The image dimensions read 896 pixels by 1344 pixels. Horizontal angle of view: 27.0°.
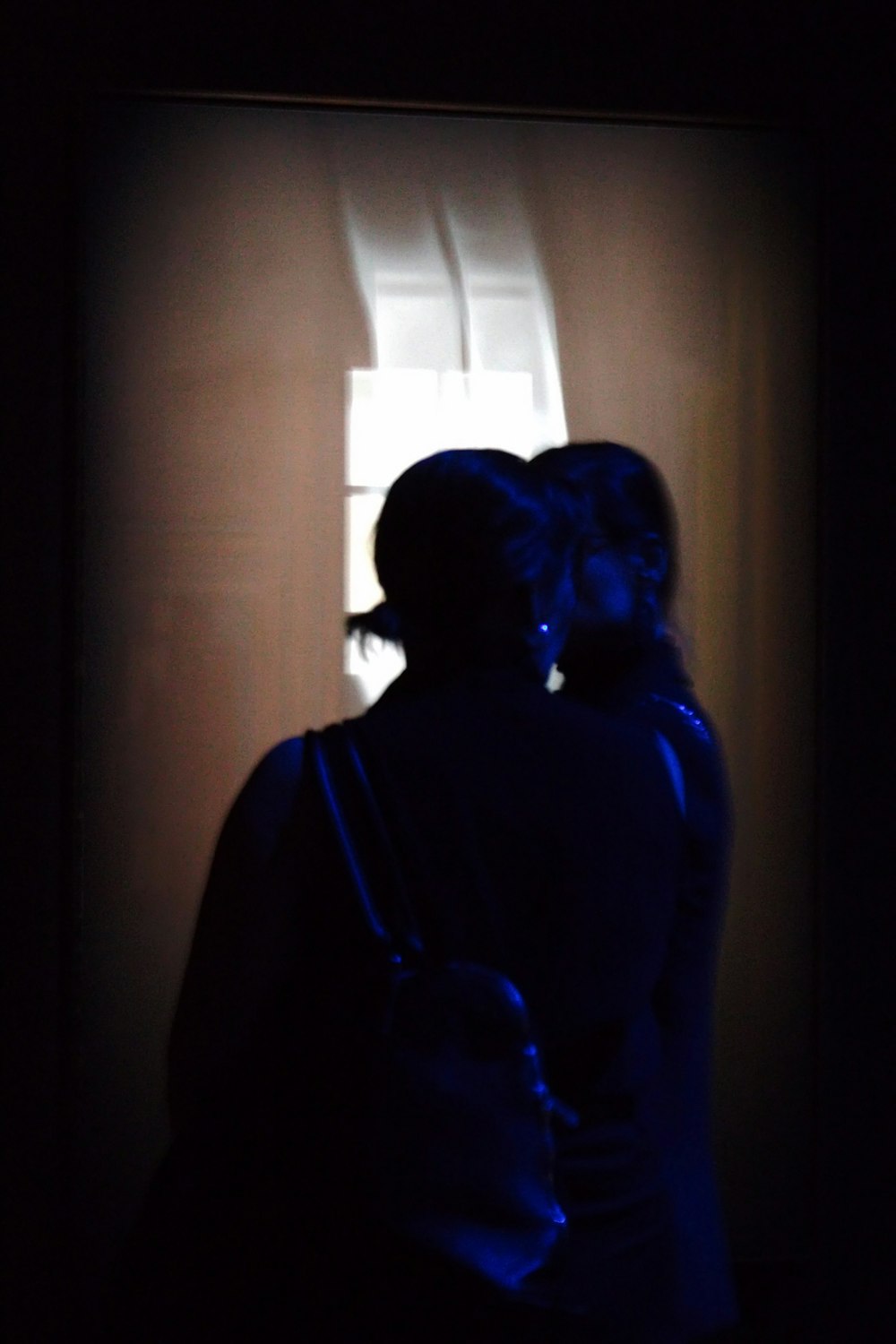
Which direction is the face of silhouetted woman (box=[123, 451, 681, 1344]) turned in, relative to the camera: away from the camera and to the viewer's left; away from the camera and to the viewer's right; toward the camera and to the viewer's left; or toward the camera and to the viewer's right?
away from the camera and to the viewer's right

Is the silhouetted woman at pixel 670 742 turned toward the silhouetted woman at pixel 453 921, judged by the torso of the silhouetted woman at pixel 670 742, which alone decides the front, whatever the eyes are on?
no
